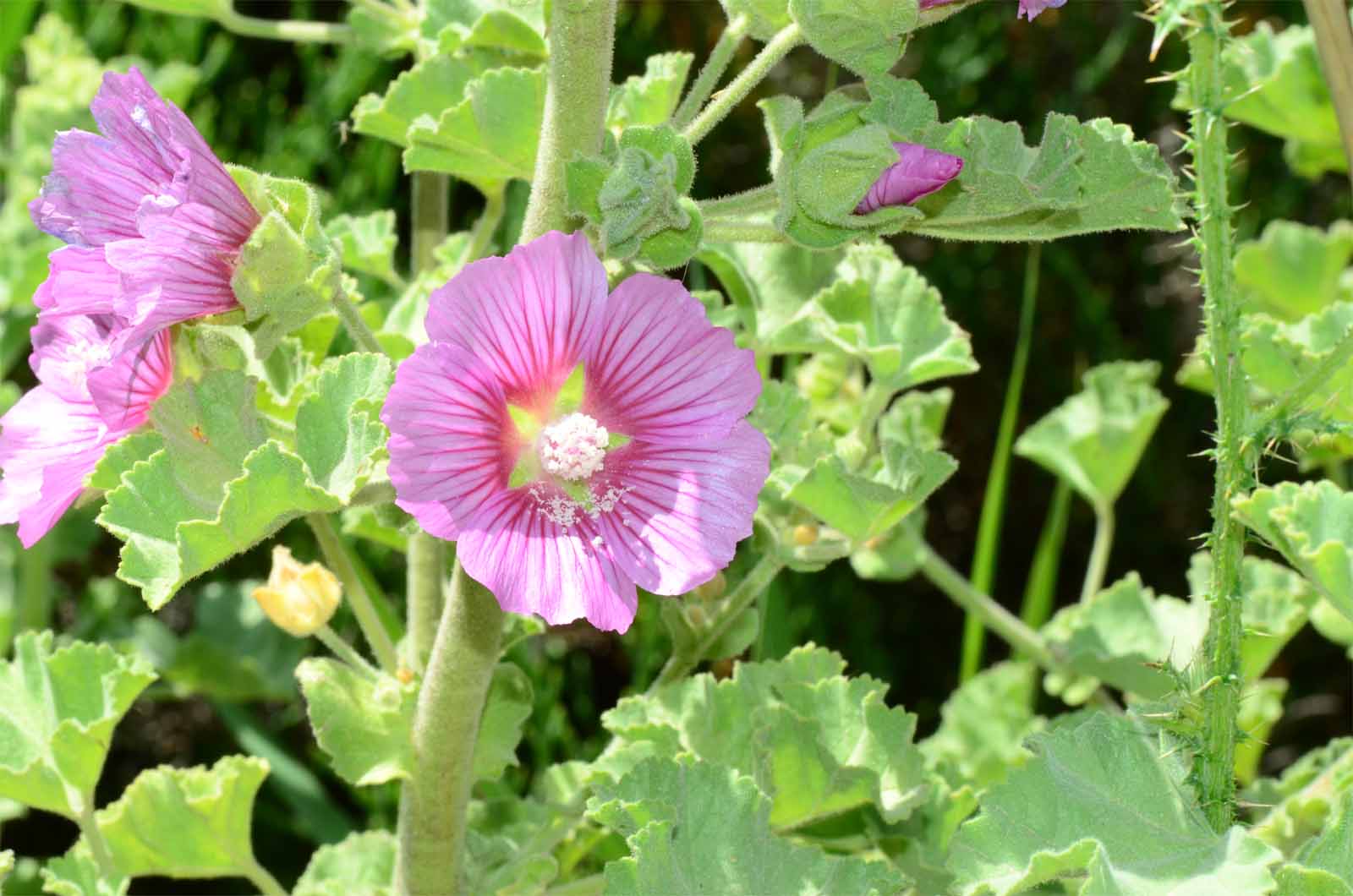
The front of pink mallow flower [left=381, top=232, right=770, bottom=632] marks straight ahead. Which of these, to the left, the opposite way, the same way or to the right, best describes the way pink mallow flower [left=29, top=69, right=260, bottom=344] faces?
to the right

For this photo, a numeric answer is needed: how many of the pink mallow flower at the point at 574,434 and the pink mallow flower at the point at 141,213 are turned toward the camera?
1

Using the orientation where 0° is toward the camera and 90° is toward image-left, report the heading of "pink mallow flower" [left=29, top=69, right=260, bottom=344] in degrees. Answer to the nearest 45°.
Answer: approximately 90°

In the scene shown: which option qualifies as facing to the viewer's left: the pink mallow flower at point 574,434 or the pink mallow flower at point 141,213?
the pink mallow flower at point 141,213

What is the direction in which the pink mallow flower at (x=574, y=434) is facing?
toward the camera
